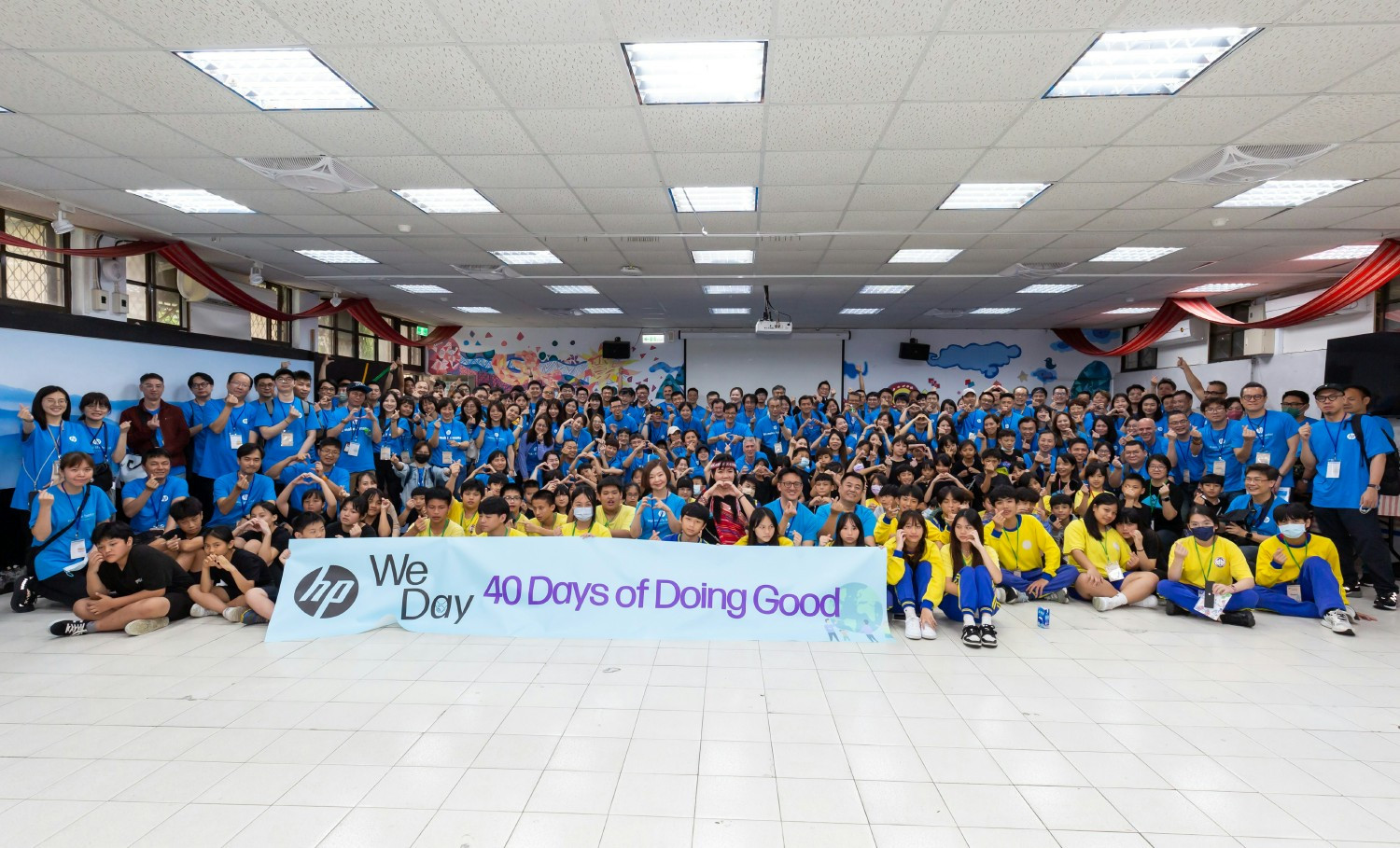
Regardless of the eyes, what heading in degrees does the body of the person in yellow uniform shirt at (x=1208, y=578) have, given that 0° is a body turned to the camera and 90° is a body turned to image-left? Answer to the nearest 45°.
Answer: approximately 0°

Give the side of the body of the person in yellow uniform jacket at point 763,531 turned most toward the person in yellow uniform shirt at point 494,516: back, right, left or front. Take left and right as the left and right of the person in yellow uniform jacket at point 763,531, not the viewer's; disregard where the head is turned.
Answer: right

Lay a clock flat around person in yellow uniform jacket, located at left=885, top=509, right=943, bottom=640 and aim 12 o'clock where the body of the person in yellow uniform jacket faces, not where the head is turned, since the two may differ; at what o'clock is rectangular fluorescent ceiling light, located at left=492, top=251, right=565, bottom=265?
The rectangular fluorescent ceiling light is roughly at 4 o'clock from the person in yellow uniform jacket.

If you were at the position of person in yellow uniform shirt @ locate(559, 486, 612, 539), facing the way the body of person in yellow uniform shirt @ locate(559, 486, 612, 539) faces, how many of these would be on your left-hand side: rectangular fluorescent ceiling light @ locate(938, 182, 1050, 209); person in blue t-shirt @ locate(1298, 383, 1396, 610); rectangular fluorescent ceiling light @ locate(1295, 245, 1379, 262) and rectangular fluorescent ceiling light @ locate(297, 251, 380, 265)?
3

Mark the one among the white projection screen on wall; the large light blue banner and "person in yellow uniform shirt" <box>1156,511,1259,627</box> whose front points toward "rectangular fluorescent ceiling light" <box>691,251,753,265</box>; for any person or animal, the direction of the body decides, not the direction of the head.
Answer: the white projection screen on wall
